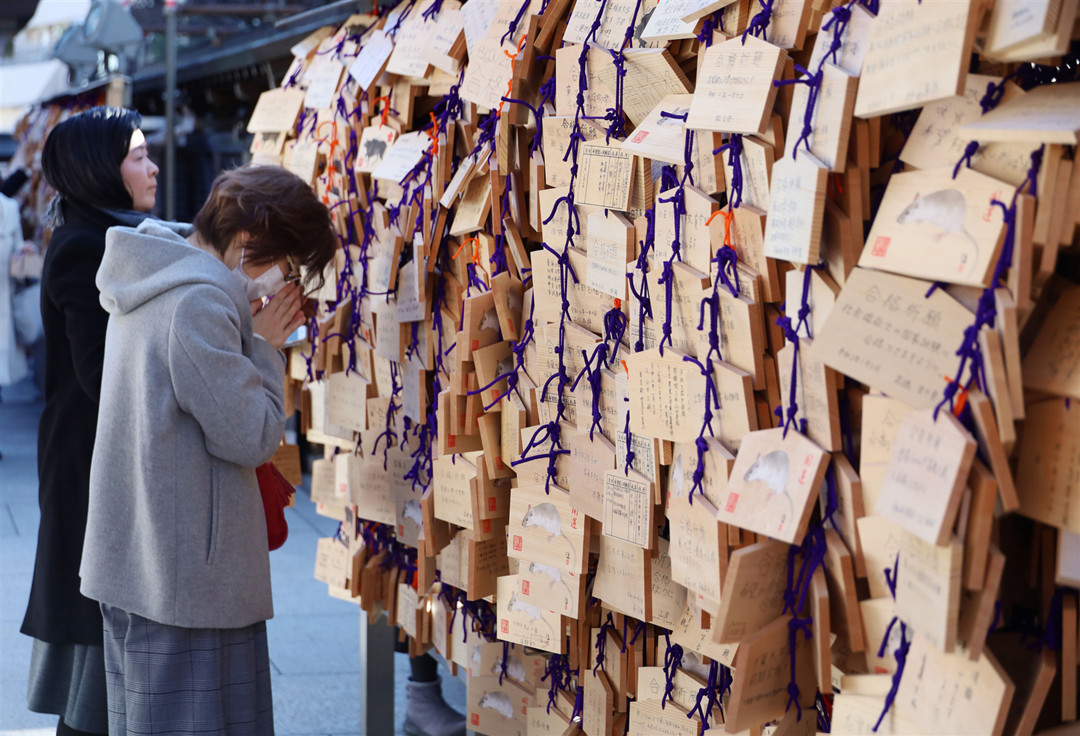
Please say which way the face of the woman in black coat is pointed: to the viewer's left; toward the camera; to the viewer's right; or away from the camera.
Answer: to the viewer's right

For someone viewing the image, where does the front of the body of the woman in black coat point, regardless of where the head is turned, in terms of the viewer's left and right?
facing to the right of the viewer

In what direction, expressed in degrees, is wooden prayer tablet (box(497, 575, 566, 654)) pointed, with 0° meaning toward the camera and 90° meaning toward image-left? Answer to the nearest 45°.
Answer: approximately 45°

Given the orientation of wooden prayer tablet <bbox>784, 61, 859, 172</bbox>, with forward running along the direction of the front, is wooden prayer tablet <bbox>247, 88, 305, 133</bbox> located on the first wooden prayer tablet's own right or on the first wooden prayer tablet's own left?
on the first wooden prayer tablet's own right

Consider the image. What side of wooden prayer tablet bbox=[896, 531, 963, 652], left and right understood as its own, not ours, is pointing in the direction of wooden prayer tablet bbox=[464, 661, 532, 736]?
right

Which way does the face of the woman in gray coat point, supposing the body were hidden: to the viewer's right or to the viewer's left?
to the viewer's right

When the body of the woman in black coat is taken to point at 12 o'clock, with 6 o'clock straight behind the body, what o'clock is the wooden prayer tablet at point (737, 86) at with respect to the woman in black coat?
The wooden prayer tablet is roughly at 2 o'clock from the woman in black coat.

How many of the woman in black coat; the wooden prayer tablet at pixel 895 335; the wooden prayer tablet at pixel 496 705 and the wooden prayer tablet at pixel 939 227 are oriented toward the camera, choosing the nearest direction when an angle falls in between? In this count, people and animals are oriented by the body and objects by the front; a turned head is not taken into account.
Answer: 3

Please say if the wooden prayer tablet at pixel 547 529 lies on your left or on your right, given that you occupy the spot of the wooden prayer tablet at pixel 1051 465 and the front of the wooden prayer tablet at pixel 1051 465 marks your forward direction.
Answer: on your right
